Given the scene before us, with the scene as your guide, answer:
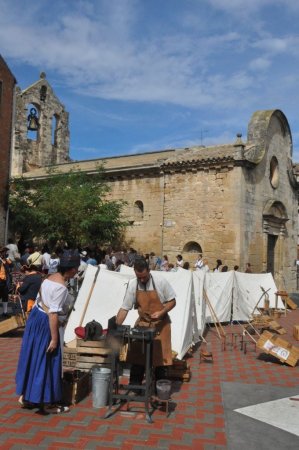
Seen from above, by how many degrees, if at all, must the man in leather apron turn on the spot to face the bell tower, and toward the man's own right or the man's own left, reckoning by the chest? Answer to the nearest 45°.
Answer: approximately 180°

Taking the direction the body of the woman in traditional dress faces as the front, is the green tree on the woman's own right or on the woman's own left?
on the woman's own left

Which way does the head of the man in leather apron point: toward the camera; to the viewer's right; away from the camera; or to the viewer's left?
toward the camera

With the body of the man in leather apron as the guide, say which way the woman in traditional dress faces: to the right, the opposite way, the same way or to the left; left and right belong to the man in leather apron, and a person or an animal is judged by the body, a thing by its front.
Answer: to the left

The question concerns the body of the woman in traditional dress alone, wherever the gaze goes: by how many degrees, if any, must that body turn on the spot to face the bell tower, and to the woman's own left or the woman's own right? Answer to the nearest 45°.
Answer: approximately 90° to the woman's own left

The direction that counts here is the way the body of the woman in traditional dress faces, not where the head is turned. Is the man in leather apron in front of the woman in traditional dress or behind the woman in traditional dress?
in front

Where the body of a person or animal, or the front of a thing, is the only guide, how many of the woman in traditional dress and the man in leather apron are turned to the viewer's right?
1

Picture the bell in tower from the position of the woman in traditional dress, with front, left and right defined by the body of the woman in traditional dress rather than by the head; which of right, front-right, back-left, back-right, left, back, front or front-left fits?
left

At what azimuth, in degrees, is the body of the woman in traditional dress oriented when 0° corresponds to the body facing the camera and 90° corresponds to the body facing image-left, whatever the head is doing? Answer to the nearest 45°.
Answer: approximately 270°

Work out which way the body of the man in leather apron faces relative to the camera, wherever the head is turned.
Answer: toward the camera
